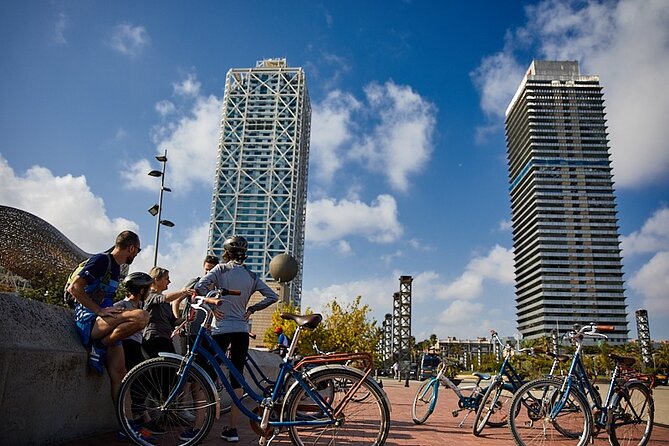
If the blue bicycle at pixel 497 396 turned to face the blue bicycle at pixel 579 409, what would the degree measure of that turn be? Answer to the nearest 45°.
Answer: approximately 90° to its left

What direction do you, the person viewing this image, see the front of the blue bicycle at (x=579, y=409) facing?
facing the viewer and to the left of the viewer

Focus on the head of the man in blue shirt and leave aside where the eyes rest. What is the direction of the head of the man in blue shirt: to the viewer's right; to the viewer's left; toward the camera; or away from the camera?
to the viewer's right

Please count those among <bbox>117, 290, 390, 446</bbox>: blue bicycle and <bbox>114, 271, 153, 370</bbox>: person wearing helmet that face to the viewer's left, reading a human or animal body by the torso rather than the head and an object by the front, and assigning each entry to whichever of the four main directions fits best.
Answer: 1

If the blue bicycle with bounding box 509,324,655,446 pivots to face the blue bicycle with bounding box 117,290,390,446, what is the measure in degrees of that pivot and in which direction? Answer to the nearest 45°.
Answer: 0° — it already faces it

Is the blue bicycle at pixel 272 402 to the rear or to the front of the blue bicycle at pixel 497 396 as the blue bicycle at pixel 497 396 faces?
to the front

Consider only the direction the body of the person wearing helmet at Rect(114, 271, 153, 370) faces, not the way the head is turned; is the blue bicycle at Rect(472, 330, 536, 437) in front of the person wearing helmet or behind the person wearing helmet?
in front

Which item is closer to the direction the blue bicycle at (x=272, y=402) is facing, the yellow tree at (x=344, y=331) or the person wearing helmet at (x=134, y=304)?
the person wearing helmet

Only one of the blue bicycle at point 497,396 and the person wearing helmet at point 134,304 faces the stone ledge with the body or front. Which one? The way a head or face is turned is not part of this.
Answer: the blue bicycle

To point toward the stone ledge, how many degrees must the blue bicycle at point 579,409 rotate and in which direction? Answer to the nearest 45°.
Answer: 0° — it already faces it

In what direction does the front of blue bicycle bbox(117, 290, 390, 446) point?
to the viewer's left
